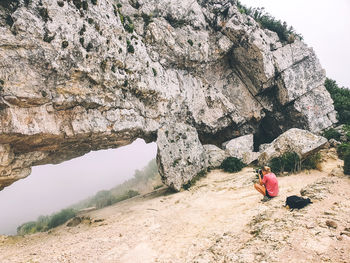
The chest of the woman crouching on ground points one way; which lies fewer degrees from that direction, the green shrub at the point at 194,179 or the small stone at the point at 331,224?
the green shrub

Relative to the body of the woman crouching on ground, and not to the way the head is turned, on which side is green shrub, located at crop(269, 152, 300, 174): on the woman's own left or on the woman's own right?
on the woman's own right

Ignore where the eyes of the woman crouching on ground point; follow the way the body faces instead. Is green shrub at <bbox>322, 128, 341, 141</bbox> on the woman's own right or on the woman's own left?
on the woman's own right

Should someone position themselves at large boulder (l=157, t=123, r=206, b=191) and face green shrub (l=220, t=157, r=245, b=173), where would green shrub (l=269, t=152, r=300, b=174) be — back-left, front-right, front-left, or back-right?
front-right

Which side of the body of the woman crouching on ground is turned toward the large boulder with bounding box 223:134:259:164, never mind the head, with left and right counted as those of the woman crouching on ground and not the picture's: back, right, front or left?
right

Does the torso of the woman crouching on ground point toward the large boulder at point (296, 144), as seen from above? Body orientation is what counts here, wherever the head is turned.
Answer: no

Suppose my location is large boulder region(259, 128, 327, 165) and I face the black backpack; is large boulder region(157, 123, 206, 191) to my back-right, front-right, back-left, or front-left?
front-right

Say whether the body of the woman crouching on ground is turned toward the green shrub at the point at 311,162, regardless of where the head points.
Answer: no

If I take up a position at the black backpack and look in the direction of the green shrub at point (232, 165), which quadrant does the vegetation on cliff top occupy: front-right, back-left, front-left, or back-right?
front-right

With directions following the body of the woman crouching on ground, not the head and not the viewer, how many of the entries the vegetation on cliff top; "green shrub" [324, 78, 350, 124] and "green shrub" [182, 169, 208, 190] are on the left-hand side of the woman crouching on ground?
0

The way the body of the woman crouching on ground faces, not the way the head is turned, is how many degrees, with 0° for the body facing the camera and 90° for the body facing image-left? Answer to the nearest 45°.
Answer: approximately 90°

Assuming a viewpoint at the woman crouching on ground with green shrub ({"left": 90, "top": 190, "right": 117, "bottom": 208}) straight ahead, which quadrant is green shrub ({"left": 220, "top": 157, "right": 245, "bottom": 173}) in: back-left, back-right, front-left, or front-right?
front-right

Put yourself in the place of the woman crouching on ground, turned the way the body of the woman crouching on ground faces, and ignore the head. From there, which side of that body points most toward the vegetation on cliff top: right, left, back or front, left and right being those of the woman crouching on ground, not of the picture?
right

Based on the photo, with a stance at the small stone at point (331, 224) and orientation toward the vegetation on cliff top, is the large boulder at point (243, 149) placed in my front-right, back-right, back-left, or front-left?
front-left

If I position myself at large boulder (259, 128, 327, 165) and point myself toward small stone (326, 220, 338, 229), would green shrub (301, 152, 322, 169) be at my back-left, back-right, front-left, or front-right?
front-left
